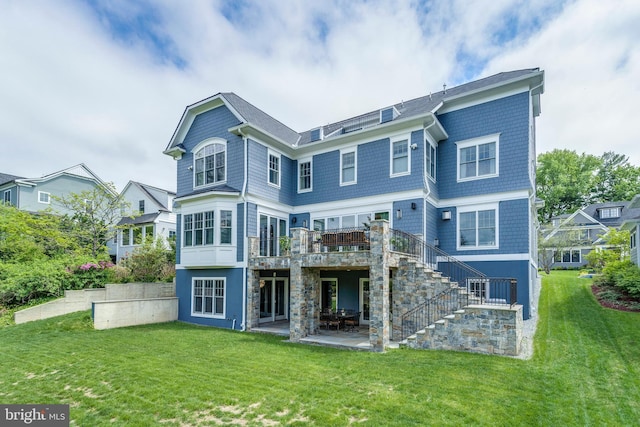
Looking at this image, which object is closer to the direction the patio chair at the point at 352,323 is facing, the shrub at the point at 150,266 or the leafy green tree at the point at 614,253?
the shrub

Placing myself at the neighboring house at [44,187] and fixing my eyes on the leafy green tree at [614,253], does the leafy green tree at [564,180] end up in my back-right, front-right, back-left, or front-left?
front-left

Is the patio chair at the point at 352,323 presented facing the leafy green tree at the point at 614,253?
no

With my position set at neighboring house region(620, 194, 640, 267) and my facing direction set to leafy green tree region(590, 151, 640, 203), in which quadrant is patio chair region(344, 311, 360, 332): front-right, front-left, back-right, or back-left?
back-left

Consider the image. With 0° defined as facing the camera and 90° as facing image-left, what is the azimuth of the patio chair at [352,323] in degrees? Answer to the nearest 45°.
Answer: approximately 90°

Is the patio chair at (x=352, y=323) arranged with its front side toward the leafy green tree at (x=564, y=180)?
no

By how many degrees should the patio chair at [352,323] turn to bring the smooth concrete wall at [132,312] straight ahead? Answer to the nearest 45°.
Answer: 0° — it already faces it

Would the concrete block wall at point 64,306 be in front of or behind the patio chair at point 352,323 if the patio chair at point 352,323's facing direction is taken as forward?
in front

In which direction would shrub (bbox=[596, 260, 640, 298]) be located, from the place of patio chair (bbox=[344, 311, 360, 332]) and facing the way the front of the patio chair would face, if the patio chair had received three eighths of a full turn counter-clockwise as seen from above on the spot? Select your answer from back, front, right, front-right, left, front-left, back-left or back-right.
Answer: front-left

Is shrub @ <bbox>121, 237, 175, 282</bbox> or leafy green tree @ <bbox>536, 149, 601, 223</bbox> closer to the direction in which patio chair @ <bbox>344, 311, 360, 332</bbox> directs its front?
the shrub

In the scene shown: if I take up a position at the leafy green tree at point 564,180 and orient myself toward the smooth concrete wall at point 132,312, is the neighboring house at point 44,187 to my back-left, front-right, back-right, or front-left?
front-right

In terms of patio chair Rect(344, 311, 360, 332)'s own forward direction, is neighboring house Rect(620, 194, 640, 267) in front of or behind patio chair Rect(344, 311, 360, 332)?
behind
